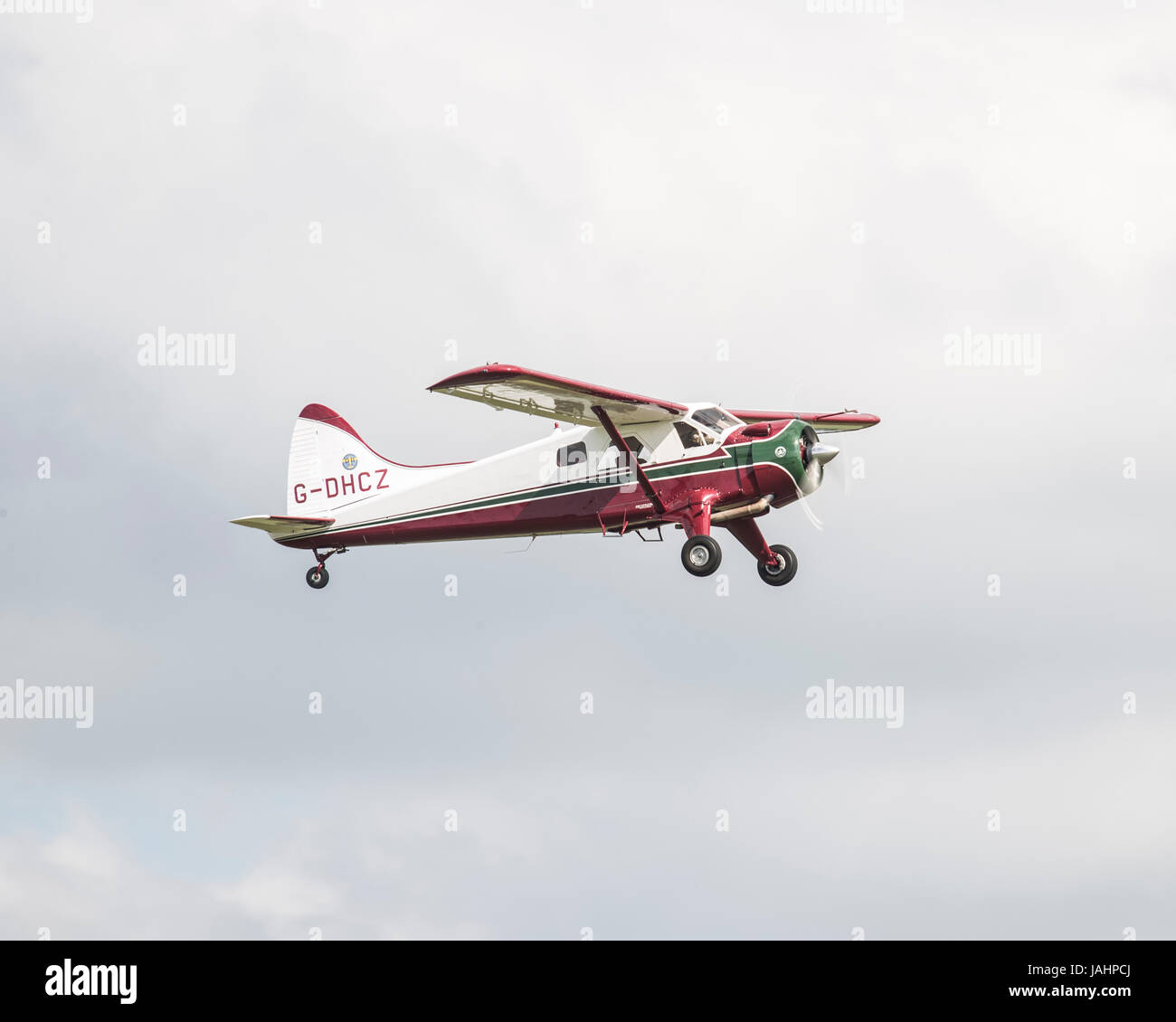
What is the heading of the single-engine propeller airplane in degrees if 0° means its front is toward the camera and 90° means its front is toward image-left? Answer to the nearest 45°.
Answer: approximately 315°
